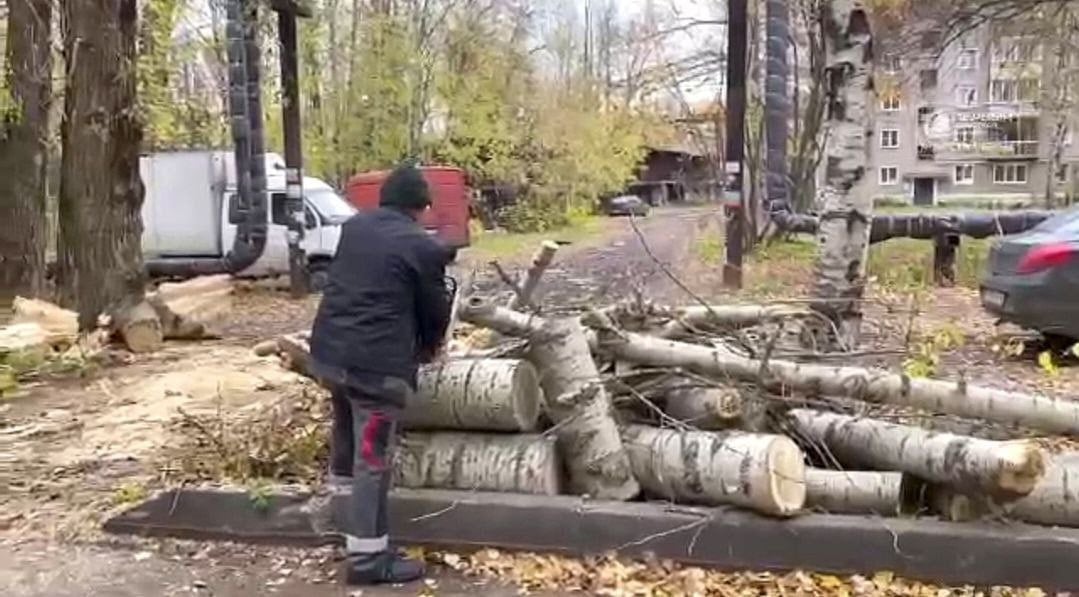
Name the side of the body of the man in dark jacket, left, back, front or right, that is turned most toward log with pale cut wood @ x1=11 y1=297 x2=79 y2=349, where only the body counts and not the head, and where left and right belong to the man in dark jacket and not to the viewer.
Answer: left

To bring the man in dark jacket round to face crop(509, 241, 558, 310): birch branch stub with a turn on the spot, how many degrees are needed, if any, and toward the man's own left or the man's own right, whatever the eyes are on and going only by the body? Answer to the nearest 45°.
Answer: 0° — they already face it

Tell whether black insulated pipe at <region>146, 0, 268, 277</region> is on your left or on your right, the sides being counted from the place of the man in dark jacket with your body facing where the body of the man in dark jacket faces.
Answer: on your left

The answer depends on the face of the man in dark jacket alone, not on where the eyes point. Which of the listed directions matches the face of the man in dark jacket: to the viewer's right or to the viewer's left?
to the viewer's right

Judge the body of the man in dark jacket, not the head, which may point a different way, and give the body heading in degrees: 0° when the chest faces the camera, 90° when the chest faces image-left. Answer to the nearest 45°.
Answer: approximately 225°

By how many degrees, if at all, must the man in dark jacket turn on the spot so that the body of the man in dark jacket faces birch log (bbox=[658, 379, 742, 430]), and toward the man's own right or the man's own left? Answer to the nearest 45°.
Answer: approximately 45° to the man's own right

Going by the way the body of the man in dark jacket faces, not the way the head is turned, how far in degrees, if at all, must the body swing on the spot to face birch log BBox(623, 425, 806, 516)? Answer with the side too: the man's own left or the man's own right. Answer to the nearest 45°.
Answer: approximately 45° to the man's own right

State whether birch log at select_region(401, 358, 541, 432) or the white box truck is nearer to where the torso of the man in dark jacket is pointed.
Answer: the birch log

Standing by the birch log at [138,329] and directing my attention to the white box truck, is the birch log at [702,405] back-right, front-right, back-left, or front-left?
back-right

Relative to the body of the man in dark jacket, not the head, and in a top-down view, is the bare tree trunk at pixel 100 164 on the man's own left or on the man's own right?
on the man's own left
